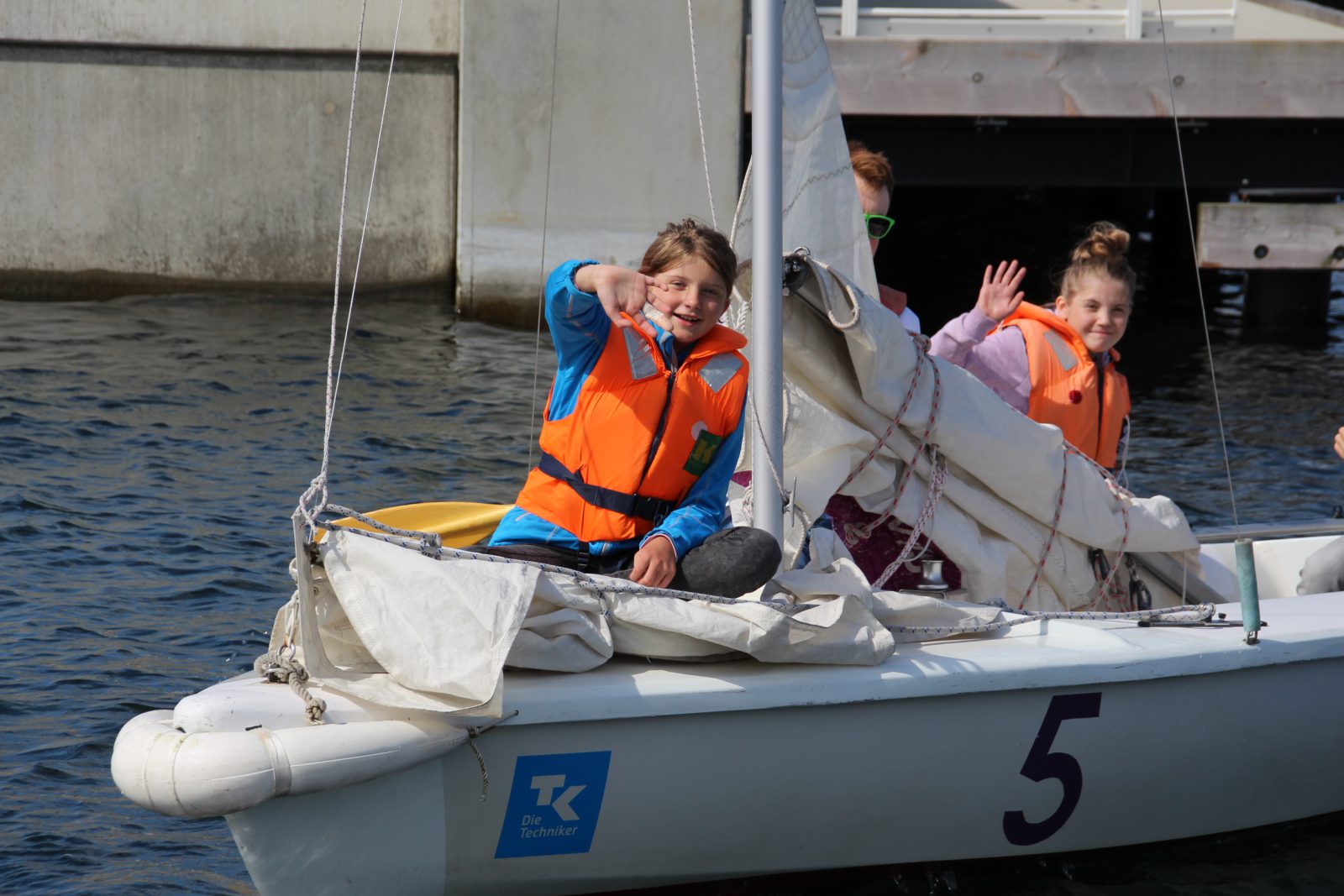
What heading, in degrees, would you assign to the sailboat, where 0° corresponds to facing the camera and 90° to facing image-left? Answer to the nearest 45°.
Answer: approximately 45°

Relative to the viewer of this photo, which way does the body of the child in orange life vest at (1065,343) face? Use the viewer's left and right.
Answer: facing the viewer and to the right of the viewer

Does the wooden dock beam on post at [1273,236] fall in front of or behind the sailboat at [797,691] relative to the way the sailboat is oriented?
behind

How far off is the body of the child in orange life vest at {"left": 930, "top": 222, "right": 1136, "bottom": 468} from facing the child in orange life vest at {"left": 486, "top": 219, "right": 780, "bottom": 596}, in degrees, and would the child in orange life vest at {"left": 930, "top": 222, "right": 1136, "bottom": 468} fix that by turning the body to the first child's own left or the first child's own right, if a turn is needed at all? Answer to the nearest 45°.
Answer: approximately 90° to the first child's own right
